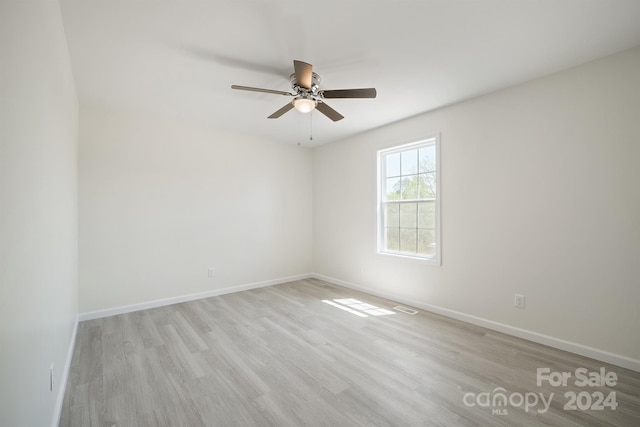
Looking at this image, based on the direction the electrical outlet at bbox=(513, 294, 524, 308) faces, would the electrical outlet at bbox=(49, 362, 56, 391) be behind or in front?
in front

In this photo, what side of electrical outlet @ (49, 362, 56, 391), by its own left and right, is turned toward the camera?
right

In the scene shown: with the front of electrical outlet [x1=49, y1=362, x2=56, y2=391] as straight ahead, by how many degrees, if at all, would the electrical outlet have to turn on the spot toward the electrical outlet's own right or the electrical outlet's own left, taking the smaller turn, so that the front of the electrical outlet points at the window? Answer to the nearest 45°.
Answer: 0° — it already faces it

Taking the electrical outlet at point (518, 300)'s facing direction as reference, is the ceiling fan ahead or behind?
ahead

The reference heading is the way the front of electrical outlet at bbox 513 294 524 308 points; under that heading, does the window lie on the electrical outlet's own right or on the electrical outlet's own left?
on the electrical outlet's own right

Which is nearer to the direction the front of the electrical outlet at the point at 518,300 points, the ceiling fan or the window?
the ceiling fan

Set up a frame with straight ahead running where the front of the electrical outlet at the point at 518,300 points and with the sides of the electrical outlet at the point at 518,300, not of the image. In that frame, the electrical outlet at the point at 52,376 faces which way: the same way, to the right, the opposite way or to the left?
the opposite way
